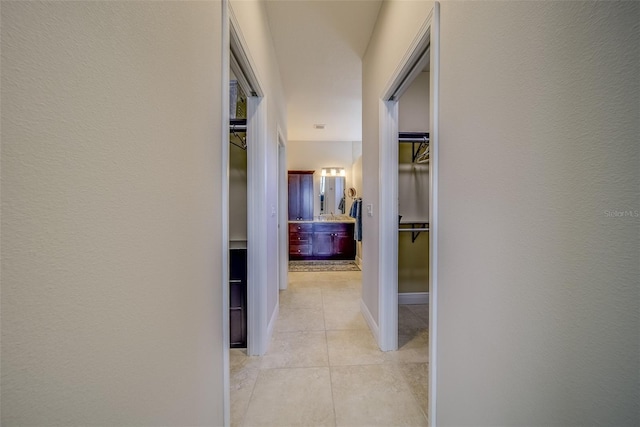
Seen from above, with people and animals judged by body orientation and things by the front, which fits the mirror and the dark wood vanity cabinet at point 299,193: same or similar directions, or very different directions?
same or similar directions

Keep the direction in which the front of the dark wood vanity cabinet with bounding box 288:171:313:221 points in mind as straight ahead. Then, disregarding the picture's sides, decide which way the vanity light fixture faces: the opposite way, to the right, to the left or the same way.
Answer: the same way

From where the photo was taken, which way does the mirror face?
toward the camera

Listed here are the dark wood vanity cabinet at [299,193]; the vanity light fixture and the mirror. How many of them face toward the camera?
3

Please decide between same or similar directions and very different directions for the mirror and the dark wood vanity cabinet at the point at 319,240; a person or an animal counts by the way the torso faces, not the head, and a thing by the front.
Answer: same or similar directions

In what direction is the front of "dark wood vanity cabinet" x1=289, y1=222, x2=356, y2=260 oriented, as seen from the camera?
facing the viewer

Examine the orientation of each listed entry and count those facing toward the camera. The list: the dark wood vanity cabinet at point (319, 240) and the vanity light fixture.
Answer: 2

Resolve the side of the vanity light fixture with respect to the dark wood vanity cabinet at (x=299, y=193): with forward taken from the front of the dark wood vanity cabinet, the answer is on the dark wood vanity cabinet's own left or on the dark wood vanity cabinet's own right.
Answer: on the dark wood vanity cabinet's own left

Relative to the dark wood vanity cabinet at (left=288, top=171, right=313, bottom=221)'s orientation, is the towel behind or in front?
in front

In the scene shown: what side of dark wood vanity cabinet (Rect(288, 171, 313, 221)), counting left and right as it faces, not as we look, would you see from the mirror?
left

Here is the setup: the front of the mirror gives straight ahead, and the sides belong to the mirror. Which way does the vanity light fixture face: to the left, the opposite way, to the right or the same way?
the same way
